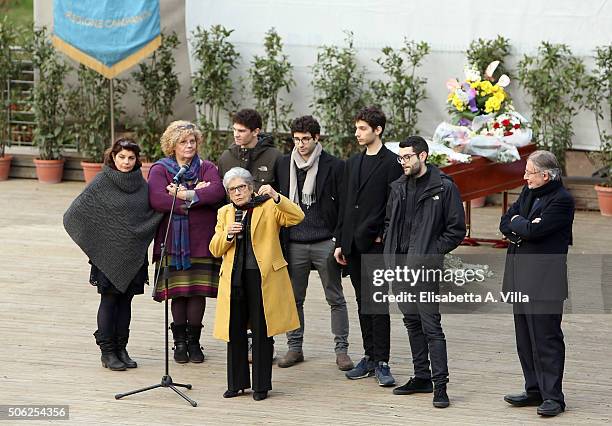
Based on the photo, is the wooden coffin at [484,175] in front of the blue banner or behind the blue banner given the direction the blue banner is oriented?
in front

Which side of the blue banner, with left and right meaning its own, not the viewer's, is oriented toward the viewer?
front

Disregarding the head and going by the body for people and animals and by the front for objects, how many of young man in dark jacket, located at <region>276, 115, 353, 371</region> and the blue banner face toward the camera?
2

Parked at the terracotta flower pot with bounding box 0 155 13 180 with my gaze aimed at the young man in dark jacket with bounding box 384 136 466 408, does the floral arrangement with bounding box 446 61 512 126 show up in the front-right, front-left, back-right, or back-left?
front-left

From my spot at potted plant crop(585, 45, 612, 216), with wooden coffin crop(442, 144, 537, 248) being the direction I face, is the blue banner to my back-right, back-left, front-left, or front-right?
front-right

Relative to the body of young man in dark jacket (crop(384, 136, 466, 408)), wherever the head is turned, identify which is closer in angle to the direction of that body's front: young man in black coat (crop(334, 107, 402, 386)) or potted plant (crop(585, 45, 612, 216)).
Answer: the young man in black coat

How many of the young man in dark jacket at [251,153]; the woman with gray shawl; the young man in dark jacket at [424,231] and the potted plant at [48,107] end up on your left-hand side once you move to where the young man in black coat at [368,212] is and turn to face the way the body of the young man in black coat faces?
1

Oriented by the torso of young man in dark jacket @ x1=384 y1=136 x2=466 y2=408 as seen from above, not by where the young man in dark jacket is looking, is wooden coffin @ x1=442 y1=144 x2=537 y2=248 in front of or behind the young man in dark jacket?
behind

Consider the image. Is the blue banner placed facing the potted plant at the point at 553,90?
no

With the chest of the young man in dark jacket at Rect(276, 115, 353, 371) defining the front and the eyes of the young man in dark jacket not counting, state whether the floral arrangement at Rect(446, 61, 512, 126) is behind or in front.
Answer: behind

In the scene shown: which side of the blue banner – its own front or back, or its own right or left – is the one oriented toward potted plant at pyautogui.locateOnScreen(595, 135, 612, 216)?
left

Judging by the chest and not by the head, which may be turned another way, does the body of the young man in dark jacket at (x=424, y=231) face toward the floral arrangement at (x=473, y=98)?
no

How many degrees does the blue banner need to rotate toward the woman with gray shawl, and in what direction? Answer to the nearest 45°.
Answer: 0° — it already faces them

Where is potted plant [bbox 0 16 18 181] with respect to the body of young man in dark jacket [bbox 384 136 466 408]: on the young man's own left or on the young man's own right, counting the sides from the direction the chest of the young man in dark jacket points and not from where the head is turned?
on the young man's own right

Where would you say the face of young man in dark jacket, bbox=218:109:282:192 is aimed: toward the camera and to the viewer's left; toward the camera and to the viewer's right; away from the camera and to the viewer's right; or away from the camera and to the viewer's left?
toward the camera and to the viewer's left

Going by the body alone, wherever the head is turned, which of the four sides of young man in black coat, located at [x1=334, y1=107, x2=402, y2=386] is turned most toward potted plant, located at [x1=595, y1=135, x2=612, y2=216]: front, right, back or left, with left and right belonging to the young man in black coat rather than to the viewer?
back

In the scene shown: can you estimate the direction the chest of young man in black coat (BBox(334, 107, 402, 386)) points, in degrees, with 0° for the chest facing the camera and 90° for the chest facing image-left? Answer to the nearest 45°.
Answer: approximately 45°
